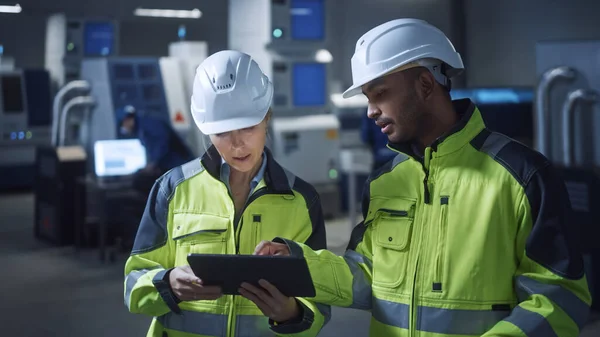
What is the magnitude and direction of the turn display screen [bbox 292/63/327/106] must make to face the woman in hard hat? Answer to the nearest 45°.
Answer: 0° — it already faces them

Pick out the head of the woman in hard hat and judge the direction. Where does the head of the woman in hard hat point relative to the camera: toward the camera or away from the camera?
toward the camera

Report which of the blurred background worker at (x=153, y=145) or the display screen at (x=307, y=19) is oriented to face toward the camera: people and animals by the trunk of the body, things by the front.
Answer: the display screen

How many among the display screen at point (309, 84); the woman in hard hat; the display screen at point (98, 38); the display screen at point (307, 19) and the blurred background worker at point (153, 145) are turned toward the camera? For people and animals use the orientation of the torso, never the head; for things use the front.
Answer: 4

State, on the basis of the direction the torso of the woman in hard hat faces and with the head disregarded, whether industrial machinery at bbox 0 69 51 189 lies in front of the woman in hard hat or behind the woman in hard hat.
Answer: behind

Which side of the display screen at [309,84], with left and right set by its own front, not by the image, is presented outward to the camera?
front

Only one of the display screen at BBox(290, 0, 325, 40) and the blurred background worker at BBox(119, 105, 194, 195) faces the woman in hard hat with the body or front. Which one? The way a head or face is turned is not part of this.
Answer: the display screen

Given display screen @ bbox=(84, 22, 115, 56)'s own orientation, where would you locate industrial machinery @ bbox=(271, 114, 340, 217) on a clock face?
The industrial machinery is roughly at 11 o'clock from the display screen.

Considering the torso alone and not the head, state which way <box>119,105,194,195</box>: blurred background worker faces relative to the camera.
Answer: to the viewer's left

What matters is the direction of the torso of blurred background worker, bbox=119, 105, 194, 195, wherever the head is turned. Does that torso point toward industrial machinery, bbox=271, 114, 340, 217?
no

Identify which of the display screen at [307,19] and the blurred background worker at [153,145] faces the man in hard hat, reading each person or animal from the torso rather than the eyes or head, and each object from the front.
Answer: the display screen

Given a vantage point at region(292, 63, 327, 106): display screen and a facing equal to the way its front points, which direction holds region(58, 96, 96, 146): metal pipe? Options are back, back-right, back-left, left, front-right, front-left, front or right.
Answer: right

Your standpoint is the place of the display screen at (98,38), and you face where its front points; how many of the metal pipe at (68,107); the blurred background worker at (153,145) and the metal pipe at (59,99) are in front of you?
3

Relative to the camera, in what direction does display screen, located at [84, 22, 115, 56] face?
facing the viewer

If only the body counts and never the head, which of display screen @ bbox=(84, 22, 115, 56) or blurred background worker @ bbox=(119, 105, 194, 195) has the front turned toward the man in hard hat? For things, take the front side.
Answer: the display screen

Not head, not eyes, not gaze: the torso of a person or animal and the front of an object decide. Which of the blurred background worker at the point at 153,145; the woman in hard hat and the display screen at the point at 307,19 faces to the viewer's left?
the blurred background worker

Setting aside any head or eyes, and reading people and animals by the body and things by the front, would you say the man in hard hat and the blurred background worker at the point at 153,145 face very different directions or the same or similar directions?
same or similar directions
